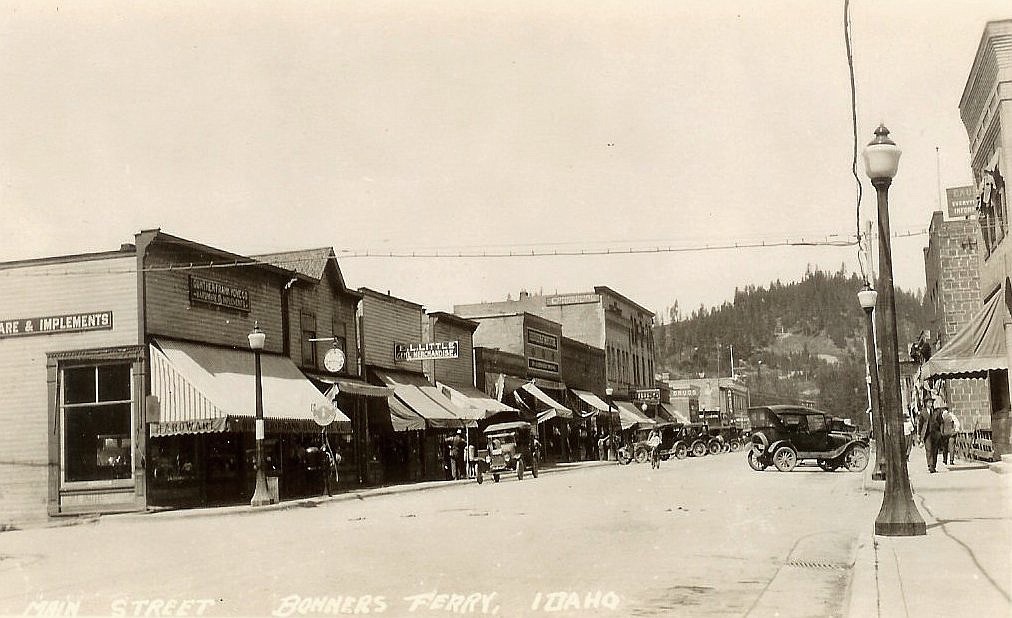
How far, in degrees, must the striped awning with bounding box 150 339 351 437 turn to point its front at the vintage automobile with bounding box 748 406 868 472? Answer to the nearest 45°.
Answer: approximately 45° to its left

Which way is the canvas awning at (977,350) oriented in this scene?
to the viewer's left

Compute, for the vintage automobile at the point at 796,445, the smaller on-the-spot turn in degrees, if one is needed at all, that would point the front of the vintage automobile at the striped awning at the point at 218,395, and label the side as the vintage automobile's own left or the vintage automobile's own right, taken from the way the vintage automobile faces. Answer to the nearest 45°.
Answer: approximately 180°

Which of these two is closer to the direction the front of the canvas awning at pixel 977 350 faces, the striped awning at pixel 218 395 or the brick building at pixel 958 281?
the striped awning

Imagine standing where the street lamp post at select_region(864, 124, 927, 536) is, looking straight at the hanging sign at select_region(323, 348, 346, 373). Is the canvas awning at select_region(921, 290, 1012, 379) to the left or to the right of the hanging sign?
right

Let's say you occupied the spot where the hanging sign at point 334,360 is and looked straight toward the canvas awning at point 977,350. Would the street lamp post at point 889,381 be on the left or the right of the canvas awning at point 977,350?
right

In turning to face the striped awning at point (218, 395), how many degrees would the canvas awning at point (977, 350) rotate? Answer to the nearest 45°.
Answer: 0° — it already faces it

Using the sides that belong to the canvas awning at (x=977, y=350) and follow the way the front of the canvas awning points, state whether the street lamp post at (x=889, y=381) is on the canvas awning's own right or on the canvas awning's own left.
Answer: on the canvas awning's own left

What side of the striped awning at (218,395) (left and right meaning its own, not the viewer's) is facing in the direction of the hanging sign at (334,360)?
left

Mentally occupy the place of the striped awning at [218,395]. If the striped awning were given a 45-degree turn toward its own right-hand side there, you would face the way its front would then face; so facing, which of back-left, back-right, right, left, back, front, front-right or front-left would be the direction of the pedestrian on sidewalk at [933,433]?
left

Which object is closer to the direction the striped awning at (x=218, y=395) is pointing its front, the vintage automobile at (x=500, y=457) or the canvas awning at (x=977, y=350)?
the canvas awning

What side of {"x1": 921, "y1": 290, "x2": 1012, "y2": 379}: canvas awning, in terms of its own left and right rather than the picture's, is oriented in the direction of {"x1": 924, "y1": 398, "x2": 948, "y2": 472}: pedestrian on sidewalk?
front

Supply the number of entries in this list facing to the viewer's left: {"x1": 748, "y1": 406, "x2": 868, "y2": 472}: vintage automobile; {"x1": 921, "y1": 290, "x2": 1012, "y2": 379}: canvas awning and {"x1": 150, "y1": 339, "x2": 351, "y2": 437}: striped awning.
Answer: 1

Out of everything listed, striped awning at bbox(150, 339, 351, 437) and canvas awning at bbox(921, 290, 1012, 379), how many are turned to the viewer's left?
1

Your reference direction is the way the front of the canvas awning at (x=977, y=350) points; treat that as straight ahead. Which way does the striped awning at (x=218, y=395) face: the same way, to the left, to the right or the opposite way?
the opposite way
